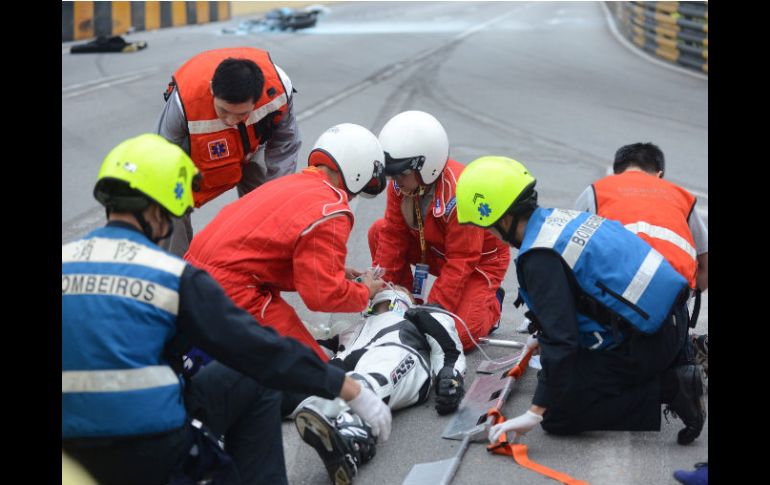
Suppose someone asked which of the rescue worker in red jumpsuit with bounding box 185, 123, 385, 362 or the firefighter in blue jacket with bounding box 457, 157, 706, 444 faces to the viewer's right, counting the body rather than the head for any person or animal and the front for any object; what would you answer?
the rescue worker in red jumpsuit

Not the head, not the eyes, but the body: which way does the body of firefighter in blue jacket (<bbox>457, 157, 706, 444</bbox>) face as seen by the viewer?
to the viewer's left

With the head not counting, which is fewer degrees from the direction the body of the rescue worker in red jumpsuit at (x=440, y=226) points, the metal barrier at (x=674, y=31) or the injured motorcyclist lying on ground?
the injured motorcyclist lying on ground

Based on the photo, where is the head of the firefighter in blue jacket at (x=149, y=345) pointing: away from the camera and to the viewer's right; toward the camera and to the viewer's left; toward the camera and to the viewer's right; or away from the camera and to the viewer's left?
away from the camera and to the viewer's right

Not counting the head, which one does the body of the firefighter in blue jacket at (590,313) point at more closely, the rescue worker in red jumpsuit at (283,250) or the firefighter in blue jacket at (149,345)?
the rescue worker in red jumpsuit

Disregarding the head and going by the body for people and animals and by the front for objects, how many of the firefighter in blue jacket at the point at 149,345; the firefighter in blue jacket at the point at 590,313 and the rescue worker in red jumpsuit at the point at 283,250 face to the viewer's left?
1

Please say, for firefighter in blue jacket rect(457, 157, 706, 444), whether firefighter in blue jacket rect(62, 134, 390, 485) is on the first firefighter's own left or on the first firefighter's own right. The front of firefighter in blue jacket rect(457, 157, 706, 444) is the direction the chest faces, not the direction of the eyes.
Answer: on the first firefighter's own left

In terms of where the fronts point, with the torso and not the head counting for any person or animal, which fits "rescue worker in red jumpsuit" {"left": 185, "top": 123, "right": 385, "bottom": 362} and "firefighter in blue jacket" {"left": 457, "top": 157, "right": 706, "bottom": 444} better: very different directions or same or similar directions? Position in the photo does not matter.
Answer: very different directions

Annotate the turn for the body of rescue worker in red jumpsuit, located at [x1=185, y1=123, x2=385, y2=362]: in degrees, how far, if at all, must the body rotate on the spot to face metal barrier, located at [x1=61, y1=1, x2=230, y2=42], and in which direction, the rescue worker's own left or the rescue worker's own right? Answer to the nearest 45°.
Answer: approximately 90° to the rescue worker's own left

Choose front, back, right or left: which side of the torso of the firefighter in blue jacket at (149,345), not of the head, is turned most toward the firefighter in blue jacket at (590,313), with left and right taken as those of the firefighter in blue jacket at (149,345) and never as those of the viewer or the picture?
front

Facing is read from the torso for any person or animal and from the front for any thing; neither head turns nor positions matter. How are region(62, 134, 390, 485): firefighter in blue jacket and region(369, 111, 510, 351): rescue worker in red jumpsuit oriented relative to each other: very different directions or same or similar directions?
very different directions

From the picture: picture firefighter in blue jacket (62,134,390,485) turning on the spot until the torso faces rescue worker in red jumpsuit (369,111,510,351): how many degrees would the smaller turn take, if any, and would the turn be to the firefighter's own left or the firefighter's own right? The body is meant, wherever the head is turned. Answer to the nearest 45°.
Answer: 0° — they already face them

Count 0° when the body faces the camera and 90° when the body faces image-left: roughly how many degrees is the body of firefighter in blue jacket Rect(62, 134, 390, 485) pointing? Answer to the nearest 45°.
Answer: approximately 225°
